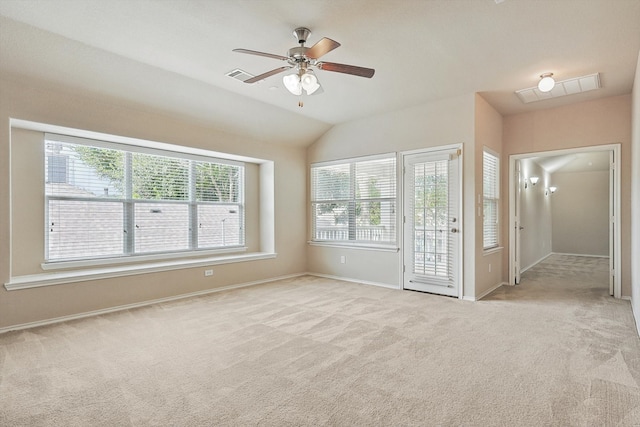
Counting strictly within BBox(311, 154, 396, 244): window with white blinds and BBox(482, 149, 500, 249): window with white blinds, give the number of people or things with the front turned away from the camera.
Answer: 0

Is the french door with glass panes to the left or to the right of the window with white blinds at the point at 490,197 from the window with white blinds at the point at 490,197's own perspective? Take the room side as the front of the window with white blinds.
on its right

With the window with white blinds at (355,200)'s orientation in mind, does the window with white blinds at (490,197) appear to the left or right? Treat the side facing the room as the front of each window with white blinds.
on its left

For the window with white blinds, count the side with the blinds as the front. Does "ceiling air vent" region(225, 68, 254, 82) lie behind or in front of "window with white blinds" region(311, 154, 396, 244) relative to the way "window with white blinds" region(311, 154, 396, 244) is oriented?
in front

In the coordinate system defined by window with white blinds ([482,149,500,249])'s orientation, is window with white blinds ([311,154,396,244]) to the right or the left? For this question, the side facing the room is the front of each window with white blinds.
on its right

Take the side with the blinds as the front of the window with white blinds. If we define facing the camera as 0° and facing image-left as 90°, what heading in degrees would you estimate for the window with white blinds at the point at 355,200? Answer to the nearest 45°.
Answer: approximately 45°
